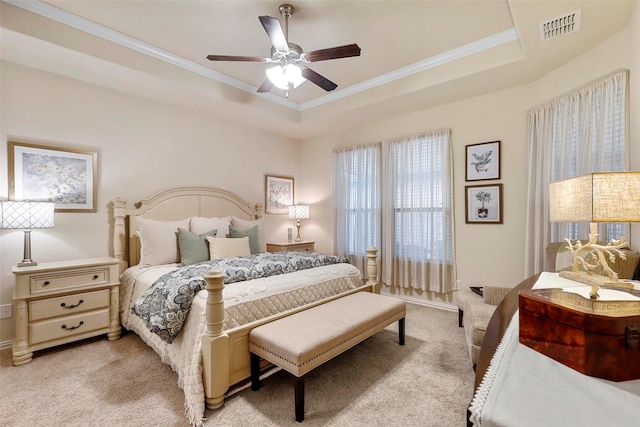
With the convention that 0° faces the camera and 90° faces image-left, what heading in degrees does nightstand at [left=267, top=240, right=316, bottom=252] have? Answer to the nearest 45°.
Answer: approximately 315°

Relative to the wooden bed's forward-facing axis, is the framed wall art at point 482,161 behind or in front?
in front

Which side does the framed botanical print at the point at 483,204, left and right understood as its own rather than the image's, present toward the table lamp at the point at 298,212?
right

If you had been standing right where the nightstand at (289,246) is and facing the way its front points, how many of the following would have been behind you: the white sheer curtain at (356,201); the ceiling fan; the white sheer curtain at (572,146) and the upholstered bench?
0

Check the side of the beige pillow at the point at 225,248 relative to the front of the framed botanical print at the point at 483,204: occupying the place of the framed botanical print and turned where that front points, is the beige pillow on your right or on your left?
on your right

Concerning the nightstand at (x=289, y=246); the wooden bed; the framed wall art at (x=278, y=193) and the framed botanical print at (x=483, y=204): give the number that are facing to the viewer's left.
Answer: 0

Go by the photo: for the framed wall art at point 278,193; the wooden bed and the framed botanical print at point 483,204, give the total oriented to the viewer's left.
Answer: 0

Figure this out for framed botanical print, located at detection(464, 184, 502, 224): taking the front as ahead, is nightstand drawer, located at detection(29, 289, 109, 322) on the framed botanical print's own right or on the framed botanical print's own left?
on the framed botanical print's own right

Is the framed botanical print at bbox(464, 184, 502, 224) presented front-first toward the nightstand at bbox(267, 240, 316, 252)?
no

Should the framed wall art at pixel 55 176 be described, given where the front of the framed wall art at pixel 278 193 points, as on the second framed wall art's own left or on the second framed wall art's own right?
on the second framed wall art's own right

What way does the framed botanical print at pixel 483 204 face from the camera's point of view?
toward the camera

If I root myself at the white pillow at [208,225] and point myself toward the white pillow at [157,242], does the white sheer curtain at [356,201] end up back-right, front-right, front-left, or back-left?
back-left

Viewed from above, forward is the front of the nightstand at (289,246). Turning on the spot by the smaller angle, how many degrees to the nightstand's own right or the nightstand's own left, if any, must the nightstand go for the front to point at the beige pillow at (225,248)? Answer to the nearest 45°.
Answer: approximately 90° to the nightstand's own right

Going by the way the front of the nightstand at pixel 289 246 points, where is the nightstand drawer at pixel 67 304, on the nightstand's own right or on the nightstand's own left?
on the nightstand's own right

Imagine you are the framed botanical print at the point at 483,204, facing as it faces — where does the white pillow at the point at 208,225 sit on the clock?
The white pillow is roughly at 2 o'clock from the framed botanical print.

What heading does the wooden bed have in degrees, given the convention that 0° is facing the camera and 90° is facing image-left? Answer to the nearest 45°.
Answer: approximately 315°

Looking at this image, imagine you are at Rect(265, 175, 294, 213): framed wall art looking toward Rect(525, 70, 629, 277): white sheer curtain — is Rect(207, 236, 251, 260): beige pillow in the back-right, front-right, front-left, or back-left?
front-right

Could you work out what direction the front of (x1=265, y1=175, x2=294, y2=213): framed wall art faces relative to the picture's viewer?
facing the viewer and to the right of the viewer

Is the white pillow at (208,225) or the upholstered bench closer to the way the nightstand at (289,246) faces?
the upholstered bench

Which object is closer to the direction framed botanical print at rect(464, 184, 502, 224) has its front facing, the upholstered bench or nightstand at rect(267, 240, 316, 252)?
the upholstered bench

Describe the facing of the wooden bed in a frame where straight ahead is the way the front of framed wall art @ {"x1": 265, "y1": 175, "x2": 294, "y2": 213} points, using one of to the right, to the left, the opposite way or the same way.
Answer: the same way
